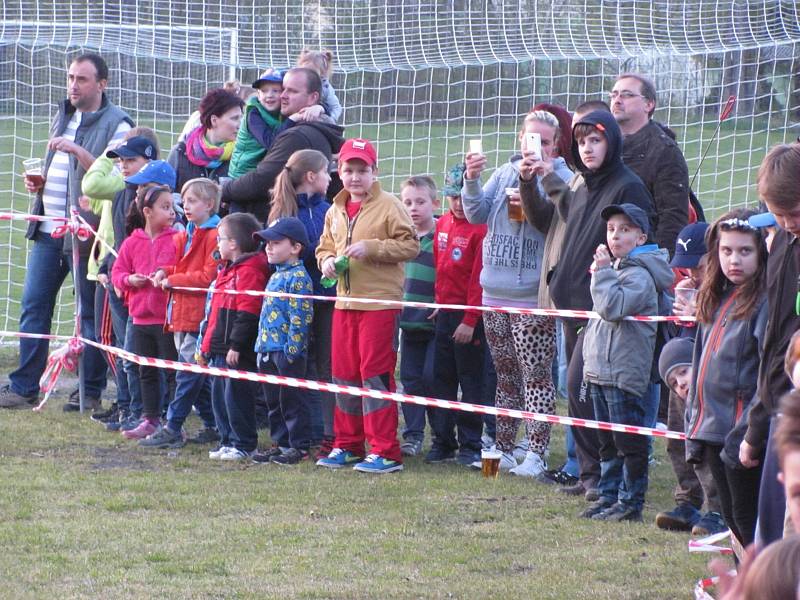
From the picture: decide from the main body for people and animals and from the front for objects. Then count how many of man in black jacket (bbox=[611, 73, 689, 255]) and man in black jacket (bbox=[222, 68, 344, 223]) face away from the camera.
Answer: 0

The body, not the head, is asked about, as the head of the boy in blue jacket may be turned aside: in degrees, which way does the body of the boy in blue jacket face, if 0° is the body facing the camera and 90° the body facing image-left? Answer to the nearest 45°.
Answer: approximately 45°

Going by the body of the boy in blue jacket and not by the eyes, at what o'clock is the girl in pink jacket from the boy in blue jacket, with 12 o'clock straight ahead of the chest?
The girl in pink jacket is roughly at 3 o'clock from the boy in blue jacket.

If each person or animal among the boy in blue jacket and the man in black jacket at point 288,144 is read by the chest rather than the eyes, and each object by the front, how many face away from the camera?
0

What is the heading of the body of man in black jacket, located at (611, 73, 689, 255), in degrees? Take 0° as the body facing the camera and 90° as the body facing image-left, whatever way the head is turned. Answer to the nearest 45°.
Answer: approximately 45°
